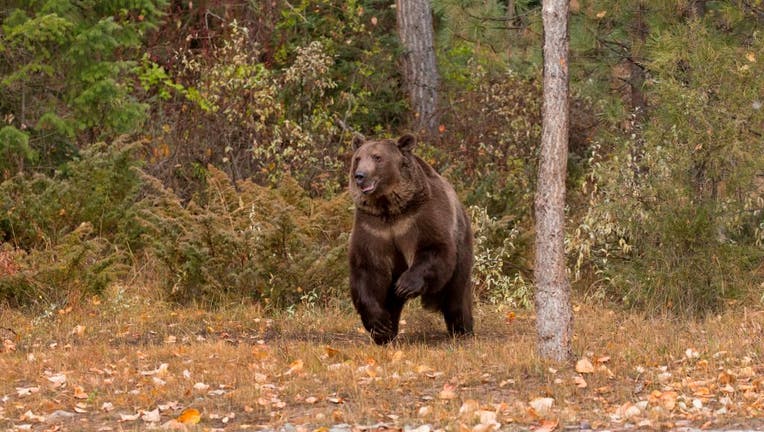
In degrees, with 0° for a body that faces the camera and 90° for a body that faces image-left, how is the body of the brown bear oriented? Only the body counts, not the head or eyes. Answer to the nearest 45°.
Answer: approximately 45°

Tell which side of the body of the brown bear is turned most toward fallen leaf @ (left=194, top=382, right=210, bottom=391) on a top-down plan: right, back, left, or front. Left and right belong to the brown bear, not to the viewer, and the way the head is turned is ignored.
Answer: front

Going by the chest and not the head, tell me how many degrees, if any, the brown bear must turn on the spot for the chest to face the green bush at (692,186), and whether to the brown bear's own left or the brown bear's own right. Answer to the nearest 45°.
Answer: approximately 180°

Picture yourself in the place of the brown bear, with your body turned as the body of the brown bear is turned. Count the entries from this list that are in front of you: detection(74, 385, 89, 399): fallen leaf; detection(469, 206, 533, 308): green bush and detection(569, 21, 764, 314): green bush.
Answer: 1

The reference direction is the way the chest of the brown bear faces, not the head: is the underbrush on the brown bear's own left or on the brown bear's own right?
on the brown bear's own right

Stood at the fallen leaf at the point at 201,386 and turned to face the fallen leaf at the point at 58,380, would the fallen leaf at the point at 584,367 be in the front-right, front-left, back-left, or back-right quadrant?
back-right

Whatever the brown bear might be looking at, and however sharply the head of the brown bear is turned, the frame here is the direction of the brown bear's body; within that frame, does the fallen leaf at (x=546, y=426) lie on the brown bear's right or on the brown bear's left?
on the brown bear's left

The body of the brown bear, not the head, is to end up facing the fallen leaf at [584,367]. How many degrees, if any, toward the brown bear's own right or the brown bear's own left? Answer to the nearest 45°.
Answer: approximately 90° to the brown bear's own left

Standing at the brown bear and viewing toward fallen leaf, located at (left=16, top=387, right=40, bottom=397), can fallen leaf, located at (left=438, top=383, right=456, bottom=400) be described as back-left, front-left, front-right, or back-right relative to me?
front-left

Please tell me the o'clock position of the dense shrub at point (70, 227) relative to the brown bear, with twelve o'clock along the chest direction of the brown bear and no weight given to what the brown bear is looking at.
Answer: The dense shrub is roughly at 3 o'clock from the brown bear.

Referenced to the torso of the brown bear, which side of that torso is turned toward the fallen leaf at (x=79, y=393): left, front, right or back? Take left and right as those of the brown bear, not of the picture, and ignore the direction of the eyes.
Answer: front

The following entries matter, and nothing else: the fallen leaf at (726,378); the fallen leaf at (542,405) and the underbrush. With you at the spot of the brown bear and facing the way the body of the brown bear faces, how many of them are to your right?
1

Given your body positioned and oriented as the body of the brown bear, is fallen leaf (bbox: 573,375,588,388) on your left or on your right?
on your left

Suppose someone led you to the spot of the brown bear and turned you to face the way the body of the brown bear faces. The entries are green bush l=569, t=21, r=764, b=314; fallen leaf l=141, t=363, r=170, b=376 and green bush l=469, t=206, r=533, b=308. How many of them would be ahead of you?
1

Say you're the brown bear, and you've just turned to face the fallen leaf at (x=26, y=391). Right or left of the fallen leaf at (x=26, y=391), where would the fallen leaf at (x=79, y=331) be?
right
